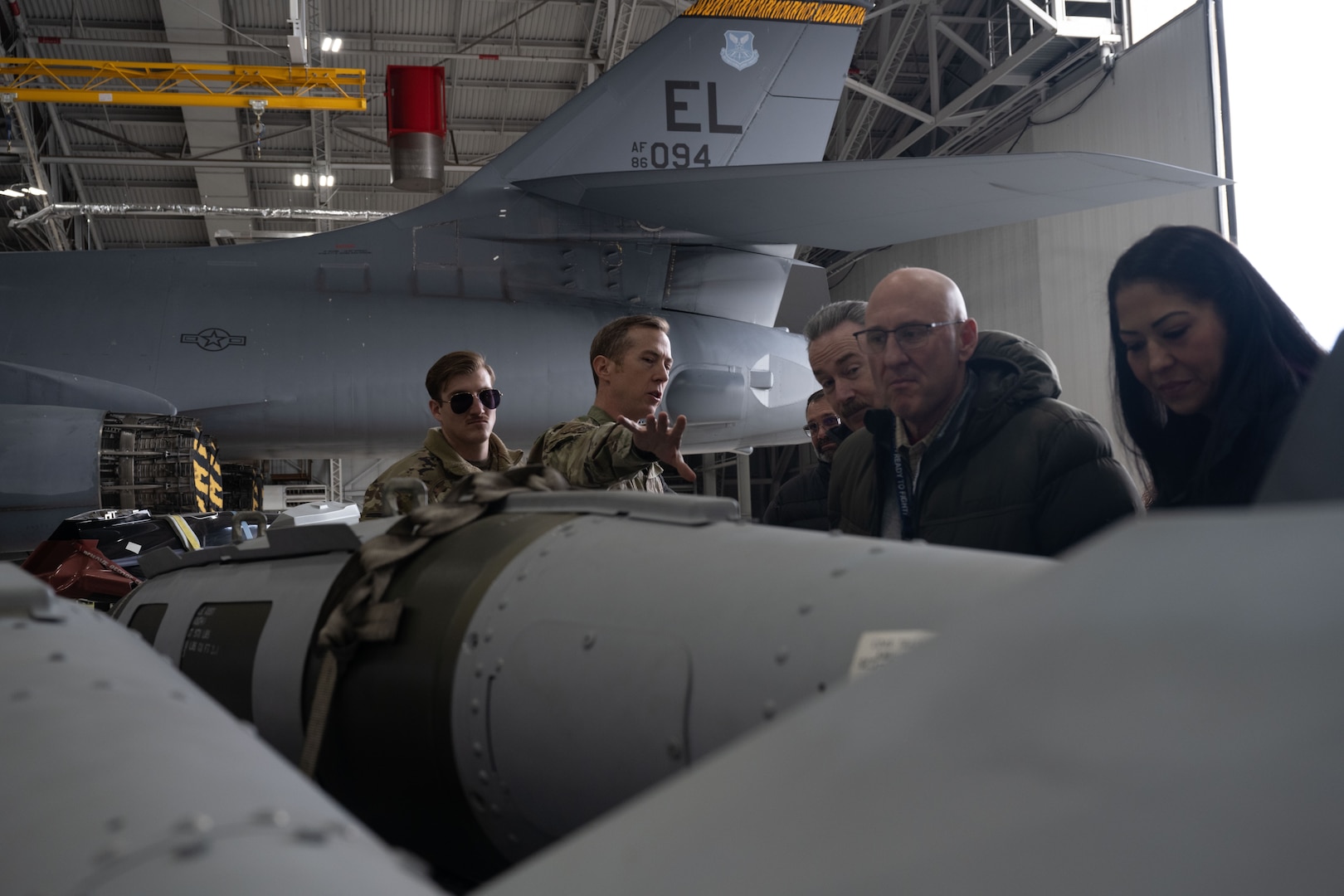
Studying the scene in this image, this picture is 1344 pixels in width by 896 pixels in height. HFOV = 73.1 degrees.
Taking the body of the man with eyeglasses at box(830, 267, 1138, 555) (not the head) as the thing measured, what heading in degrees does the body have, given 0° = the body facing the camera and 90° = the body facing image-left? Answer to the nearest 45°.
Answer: approximately 45°

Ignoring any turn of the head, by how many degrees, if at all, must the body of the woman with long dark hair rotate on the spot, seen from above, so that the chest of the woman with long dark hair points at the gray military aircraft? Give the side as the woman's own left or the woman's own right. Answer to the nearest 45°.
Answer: approximately 90° to the woman's own right

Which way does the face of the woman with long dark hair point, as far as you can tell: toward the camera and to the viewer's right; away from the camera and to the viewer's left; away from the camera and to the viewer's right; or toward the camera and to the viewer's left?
toward the camera and to the viewer's left

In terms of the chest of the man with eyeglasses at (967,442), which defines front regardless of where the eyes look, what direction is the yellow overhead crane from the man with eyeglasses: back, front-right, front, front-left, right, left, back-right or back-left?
right

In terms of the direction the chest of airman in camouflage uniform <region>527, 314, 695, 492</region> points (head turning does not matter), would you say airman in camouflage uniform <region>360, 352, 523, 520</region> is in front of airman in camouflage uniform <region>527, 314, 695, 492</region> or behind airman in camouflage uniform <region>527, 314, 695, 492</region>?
behind

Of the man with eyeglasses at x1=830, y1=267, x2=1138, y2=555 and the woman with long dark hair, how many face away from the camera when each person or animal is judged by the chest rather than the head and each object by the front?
0

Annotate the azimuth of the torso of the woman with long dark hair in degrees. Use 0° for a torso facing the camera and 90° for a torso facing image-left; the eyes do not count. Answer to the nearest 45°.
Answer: approximately 45°

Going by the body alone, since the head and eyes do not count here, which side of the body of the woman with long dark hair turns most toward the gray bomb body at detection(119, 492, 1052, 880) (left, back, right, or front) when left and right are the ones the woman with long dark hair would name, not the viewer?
front

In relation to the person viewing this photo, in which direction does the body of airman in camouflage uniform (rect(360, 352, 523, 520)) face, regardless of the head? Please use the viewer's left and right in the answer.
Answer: facing the viewer and to the right of the viewer

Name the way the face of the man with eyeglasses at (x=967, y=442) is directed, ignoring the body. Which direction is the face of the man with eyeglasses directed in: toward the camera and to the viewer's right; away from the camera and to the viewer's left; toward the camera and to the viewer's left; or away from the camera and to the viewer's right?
toward the camera and to the viewer's left

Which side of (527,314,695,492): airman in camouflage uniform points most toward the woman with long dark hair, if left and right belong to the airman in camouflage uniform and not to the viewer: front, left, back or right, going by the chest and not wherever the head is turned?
front
